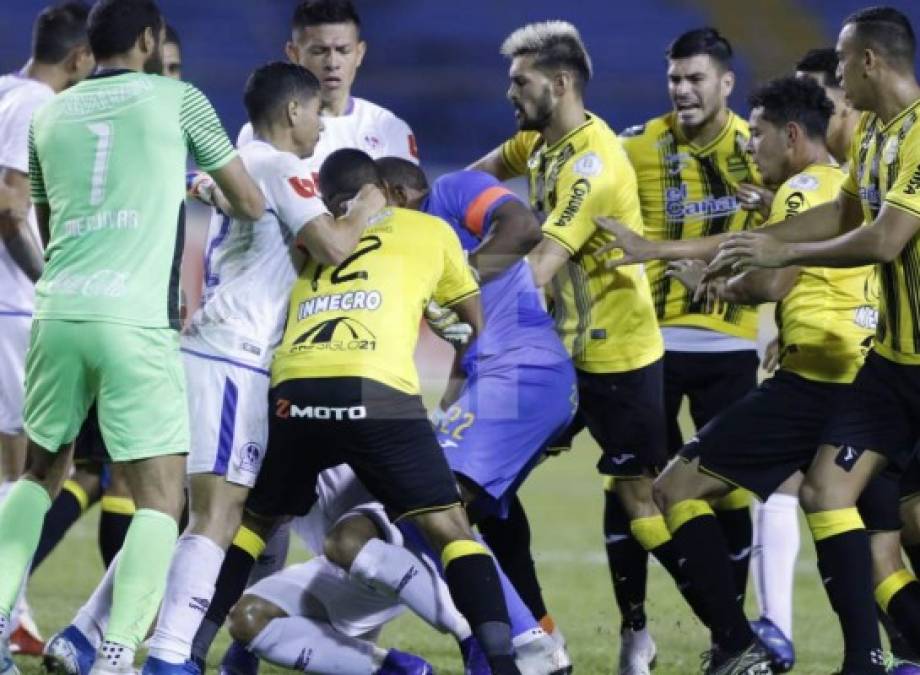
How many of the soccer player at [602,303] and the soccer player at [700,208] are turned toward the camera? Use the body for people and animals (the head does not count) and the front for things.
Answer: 1

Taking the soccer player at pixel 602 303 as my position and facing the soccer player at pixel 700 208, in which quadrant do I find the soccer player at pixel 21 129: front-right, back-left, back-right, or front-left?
back-left

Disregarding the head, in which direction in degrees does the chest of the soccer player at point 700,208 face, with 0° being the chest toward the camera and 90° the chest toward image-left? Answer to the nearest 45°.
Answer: approximately 0°

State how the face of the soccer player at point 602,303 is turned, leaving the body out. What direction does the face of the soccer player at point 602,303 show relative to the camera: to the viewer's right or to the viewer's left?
to the viewer's left

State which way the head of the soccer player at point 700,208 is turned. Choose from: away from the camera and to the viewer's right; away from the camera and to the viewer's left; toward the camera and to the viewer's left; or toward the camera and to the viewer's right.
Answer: toward the camera and to the viewer's left

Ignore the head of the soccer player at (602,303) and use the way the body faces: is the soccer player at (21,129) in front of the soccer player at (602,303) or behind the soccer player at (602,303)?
in front

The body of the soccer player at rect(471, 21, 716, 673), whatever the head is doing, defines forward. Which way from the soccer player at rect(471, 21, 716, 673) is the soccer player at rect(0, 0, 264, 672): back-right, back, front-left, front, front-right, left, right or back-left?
front-left

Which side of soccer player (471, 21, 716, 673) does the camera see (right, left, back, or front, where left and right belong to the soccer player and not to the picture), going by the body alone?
left

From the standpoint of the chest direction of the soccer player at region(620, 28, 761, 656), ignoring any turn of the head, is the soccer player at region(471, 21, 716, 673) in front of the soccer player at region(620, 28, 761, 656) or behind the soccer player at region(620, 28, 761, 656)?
in front

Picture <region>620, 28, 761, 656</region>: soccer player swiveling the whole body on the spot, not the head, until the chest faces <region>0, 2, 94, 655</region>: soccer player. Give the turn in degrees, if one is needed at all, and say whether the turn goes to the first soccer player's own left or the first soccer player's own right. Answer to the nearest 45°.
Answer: approximately 90° to the first soccer player's own right

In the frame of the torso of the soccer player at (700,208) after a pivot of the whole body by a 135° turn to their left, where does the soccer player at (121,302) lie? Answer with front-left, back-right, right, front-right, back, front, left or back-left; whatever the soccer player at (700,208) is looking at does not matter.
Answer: back
